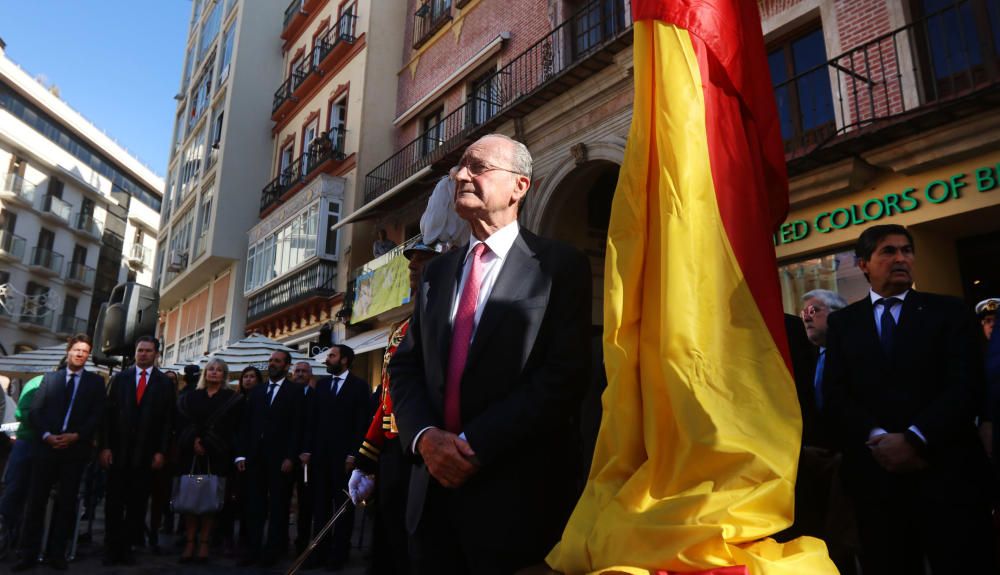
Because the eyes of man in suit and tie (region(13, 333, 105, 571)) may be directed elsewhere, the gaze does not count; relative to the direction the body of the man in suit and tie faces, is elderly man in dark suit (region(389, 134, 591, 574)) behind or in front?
in front

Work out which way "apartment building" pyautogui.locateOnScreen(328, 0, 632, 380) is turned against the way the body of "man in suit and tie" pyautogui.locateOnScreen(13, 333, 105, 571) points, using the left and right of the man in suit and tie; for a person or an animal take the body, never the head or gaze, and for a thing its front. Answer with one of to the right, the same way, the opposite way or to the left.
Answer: to the right

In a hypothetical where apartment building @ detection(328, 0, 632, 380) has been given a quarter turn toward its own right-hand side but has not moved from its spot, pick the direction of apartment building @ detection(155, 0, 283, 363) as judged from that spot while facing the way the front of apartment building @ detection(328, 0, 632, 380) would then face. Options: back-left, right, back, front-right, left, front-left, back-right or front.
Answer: front

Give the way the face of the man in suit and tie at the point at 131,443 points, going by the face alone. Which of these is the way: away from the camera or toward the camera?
toward the camera

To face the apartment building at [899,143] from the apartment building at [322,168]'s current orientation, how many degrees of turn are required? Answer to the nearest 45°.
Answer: approximately 90° to its left

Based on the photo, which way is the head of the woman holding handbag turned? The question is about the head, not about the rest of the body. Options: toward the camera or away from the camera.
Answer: toward the camera

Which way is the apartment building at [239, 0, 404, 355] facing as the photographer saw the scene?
facing the viewer and to the left of the viewer

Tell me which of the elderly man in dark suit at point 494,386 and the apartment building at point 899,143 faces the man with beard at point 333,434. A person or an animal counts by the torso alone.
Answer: the apartment building

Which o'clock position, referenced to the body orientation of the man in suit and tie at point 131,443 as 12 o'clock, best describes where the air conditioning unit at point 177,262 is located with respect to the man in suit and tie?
The air conditioning unit is roughly at 6 o'clock from the man in suit and tie.

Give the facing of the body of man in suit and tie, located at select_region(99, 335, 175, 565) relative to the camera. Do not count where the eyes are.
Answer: toward the camera

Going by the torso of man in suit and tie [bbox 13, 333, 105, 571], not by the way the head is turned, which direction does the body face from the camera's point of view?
toward the camera

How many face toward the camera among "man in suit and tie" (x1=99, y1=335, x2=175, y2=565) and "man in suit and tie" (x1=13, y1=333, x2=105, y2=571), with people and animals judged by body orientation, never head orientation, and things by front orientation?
2

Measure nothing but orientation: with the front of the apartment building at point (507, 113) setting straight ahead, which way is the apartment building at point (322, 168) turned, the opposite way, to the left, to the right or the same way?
the same way
